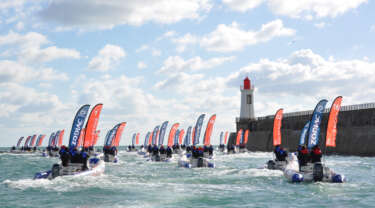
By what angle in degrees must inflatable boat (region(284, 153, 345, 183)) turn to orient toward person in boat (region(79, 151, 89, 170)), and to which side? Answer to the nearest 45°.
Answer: approximately 45° to its left

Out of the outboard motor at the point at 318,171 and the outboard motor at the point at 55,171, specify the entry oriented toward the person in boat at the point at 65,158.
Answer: the outboard motor at the point at 55,171

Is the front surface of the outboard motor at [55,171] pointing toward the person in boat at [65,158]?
yes

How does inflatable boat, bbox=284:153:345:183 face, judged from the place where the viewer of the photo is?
facing away from the viewer and to the left of the viewer

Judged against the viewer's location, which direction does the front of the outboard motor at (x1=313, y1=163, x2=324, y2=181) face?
facing away from the viewer

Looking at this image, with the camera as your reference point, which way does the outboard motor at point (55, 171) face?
facing away from the viewer and to the right of the viewer
